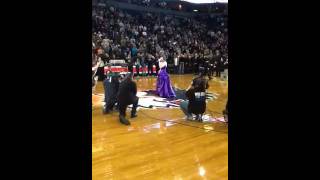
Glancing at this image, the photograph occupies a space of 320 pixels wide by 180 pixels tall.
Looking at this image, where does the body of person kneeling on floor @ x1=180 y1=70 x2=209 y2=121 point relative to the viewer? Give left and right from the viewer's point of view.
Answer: facing away from the viewer and to the left of the viewer

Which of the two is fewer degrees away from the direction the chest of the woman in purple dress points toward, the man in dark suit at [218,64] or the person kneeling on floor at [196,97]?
the person kneeling on floor

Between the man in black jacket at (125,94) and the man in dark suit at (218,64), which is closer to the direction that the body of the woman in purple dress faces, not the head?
the man in black jacket

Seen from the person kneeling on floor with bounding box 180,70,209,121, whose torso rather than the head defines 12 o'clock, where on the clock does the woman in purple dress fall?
The woman in purple dress is roughly at 1 o'clock from the person kneeling on floor.

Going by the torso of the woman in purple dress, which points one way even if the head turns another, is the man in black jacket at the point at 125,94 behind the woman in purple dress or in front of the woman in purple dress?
in front

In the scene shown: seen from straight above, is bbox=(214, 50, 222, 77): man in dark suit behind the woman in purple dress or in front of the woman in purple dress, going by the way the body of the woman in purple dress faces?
behind

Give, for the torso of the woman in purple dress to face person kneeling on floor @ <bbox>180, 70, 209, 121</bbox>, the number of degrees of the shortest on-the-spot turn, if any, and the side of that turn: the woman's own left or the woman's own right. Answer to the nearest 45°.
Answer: approximately 45° to the woman's own left
